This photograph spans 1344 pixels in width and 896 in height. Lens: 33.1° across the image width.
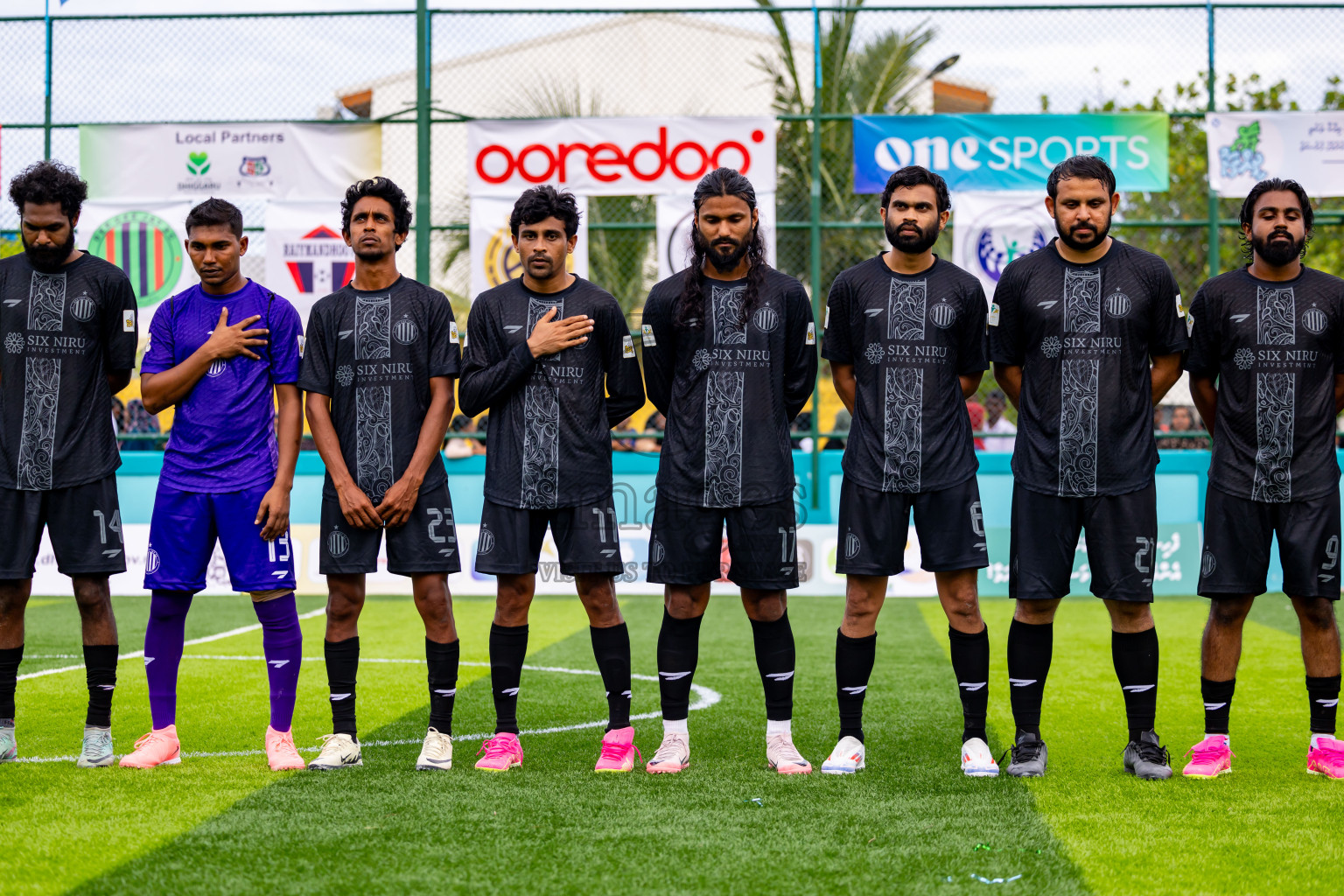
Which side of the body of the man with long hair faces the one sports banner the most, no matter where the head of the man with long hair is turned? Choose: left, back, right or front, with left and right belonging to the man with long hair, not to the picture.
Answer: back

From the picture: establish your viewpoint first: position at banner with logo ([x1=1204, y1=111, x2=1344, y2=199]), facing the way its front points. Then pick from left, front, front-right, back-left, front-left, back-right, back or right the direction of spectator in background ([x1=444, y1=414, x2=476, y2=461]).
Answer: right

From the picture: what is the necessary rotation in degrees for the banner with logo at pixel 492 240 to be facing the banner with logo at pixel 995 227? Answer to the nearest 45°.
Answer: approximately 90° to its left

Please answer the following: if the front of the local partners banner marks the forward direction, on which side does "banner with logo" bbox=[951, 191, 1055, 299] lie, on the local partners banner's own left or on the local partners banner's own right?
on the local partners banner's own left

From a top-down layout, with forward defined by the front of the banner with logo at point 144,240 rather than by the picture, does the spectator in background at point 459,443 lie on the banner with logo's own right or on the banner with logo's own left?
on the banner with logo's own left

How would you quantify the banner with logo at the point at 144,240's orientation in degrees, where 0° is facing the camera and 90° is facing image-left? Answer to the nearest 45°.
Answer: approximately 0°

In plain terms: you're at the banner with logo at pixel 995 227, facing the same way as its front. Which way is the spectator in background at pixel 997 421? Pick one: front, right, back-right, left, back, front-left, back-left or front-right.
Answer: back

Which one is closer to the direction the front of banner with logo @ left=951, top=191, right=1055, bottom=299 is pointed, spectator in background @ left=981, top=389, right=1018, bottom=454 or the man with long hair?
the man with long hair
